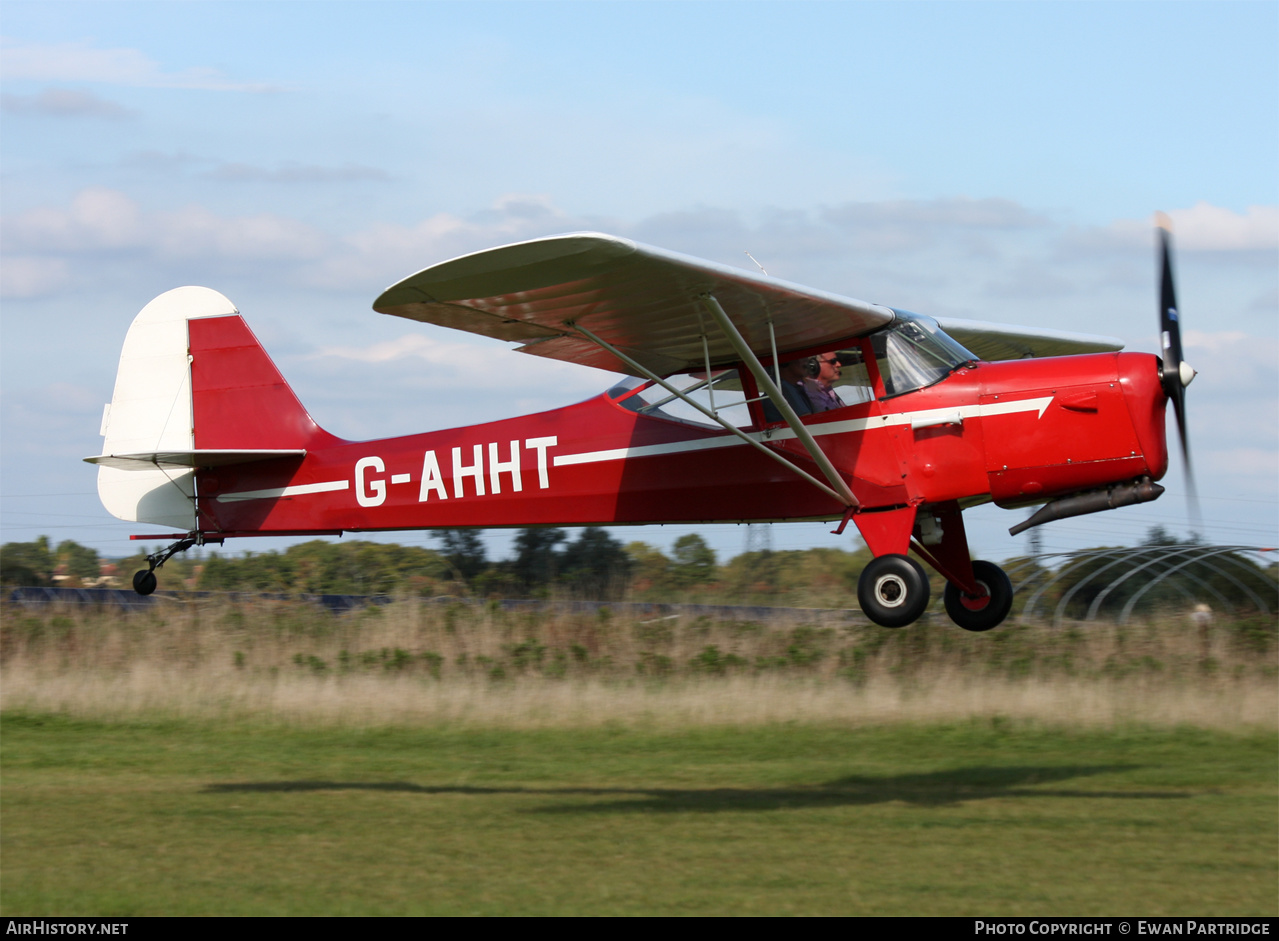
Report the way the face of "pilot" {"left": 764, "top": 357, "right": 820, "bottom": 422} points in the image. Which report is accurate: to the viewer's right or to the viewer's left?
to the viewer's right

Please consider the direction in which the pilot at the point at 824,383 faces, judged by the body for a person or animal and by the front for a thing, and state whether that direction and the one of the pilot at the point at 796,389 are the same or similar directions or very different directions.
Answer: same or similar directions

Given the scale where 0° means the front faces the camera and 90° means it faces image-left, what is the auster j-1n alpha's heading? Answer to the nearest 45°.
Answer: approximately 270°

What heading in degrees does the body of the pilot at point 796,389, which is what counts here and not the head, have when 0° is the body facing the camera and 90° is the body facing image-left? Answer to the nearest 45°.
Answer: approximately 270°

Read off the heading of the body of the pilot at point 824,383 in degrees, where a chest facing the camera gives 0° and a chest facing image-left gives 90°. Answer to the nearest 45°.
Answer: approximately 270°

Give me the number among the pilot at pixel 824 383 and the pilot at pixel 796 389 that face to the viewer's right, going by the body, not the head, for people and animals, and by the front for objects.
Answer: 2

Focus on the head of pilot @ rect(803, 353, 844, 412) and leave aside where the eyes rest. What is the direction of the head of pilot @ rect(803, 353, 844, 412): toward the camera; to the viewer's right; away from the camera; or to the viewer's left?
to the viewer's right
